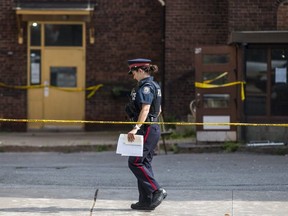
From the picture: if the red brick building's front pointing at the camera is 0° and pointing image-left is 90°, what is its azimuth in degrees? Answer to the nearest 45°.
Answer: approximately 0°

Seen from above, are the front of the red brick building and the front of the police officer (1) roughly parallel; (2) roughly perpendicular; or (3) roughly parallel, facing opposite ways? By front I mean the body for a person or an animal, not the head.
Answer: roughly perpendicular

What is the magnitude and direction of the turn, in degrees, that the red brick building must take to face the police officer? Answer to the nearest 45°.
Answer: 0° — it already faces them
